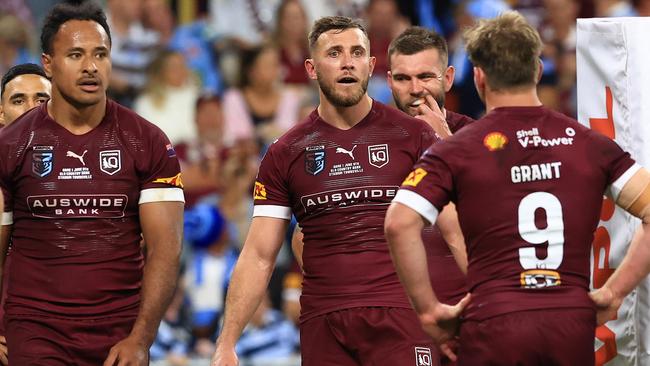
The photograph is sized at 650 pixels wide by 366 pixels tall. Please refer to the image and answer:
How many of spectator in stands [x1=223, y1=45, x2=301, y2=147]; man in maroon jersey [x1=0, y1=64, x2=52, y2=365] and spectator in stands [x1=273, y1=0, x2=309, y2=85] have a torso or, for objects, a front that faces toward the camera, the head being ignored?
3

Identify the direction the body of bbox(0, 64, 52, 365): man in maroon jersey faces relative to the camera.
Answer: toward the camera

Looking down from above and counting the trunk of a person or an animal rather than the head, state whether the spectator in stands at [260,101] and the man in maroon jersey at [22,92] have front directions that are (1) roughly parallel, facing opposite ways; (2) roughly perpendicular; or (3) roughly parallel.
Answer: roughly parallel

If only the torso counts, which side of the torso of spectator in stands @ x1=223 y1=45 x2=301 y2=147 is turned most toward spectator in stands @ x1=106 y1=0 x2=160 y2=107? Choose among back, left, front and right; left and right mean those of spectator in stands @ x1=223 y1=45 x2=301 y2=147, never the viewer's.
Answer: right

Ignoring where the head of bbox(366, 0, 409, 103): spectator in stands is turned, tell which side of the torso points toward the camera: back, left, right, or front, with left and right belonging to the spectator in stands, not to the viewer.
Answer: front

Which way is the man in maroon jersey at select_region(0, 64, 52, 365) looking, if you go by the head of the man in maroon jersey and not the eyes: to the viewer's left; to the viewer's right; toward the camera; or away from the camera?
toward the camera

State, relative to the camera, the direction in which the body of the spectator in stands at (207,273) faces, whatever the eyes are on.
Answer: toward the camera

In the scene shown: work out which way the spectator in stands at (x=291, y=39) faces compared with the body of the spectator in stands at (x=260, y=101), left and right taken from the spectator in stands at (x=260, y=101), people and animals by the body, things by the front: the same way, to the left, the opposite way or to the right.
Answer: the same way

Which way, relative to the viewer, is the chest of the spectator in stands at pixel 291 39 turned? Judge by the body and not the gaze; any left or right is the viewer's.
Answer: facing the viewer

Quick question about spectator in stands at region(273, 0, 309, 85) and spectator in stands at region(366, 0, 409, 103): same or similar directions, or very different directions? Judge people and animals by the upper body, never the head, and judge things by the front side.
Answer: same or similar directions

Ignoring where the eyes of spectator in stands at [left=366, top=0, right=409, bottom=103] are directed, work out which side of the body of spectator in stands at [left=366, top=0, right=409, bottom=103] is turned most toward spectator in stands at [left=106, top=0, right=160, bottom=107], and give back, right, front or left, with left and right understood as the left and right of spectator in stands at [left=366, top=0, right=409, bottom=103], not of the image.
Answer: right

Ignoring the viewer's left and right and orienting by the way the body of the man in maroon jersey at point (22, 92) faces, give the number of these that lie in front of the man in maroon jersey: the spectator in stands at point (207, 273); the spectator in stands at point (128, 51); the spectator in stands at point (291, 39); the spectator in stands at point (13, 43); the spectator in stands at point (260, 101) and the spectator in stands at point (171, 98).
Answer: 0

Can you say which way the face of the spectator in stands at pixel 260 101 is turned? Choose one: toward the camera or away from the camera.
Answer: toward the camera

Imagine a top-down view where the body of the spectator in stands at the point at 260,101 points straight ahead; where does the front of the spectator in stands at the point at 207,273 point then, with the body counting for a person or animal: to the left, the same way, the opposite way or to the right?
the same way

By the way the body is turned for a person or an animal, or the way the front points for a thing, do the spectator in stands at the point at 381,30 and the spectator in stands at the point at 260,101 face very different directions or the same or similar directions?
same or similar directions

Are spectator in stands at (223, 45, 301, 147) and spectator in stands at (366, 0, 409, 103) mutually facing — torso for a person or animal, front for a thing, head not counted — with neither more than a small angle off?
no
